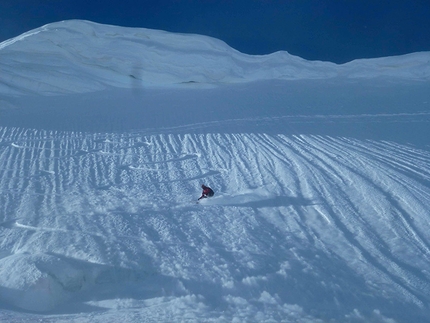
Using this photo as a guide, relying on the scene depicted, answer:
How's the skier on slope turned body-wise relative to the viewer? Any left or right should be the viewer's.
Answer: facing to the left of the viewer
